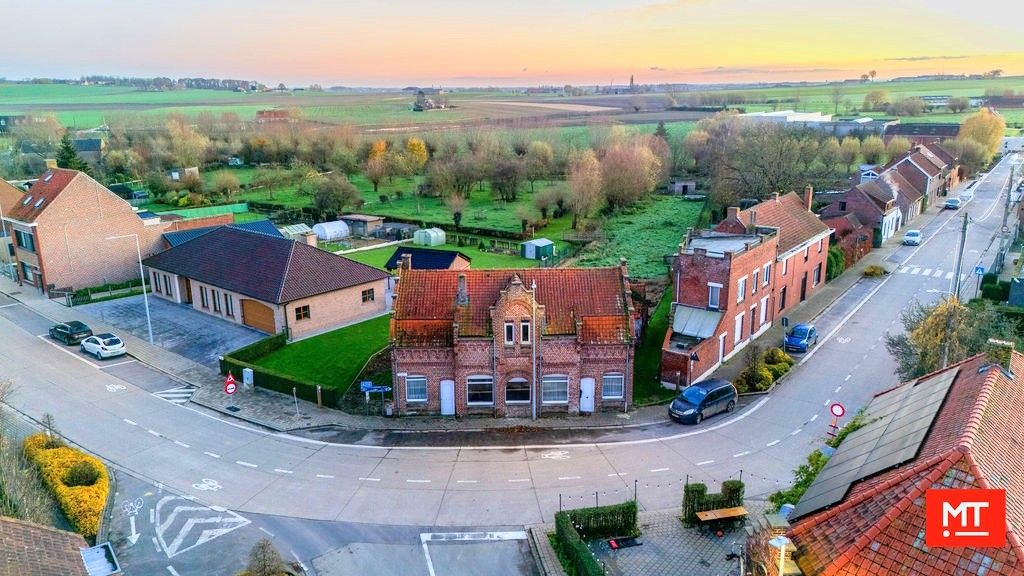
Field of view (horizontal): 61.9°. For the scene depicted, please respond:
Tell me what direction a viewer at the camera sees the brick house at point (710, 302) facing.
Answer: facing the viewer and to the right of the viewer

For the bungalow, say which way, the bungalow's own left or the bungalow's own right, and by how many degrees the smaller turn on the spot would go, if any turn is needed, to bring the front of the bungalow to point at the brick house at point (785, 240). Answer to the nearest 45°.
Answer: approximately 135° to the bungalow's own left

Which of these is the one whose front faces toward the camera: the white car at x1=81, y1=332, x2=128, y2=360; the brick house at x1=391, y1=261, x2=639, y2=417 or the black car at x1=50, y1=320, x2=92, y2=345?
the brick house

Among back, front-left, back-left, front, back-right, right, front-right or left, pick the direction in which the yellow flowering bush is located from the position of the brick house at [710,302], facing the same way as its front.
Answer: right

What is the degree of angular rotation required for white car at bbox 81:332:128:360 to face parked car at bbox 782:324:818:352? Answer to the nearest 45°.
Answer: approximately 180°

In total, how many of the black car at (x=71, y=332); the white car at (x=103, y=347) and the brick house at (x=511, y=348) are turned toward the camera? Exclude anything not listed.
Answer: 1

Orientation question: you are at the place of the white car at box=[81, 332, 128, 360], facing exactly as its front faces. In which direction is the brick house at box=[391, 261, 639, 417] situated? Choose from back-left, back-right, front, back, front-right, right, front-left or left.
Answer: back

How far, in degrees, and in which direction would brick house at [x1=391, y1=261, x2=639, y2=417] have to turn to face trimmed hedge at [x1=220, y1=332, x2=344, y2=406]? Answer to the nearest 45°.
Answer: approximately 90° to its right

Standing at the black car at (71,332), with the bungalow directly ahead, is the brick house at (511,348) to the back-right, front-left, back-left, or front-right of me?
front-right

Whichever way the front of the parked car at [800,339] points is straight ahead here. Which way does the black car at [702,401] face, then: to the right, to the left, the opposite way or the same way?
the same way

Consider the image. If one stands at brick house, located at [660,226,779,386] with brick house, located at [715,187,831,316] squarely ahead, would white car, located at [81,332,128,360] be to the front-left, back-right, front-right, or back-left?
back-left

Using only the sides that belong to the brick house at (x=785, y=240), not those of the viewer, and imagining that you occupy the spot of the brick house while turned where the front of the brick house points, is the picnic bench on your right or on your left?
on your right

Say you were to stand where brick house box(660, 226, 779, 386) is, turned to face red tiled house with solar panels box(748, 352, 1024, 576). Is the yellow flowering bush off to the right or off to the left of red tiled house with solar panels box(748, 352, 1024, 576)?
right

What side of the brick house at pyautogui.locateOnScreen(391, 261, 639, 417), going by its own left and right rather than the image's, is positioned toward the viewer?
front

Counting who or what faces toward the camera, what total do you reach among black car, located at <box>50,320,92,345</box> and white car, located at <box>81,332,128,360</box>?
0

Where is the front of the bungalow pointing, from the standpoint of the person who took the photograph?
facing the viewer and to the left of the viewer

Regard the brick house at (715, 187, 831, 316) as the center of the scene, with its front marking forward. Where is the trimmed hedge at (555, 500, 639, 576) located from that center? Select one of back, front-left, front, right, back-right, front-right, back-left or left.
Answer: front-right

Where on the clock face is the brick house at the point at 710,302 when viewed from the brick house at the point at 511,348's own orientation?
the brick house at the point at 710,302 is roughly at 8 o'clock from the brick house at the point at 511,348.
